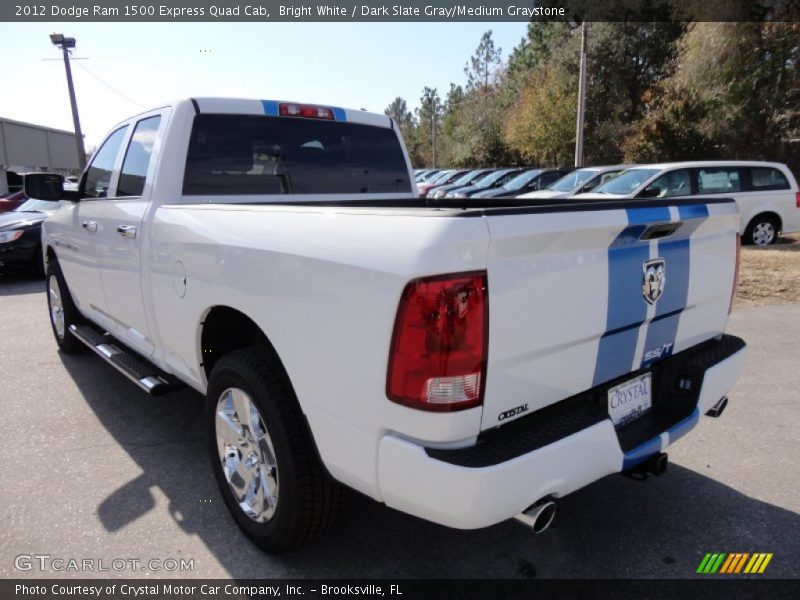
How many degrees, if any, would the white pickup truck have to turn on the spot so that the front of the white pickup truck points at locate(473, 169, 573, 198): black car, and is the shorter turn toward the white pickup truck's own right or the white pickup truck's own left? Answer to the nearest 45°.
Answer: approximately 45° to the white pickup truck's own right

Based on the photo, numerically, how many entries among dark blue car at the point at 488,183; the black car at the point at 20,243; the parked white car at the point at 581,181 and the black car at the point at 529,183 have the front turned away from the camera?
0

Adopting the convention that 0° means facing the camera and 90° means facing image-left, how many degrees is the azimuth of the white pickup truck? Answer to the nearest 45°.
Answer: approximately 135°

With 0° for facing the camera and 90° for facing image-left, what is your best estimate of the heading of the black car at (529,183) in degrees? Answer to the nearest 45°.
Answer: approximately 45°

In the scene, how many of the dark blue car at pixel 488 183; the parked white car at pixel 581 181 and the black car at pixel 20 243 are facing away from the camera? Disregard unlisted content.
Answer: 0

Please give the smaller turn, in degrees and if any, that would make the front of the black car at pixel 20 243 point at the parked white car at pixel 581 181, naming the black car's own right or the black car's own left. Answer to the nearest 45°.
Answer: approximately 135° to the black car's own left

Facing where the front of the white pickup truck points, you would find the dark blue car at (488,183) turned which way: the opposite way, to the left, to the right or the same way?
to the left

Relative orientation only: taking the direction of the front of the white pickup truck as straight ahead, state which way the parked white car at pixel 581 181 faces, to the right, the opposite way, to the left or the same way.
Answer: to the left

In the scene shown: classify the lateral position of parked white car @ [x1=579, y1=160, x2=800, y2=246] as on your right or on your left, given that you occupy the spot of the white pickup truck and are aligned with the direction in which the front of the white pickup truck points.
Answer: on your right
